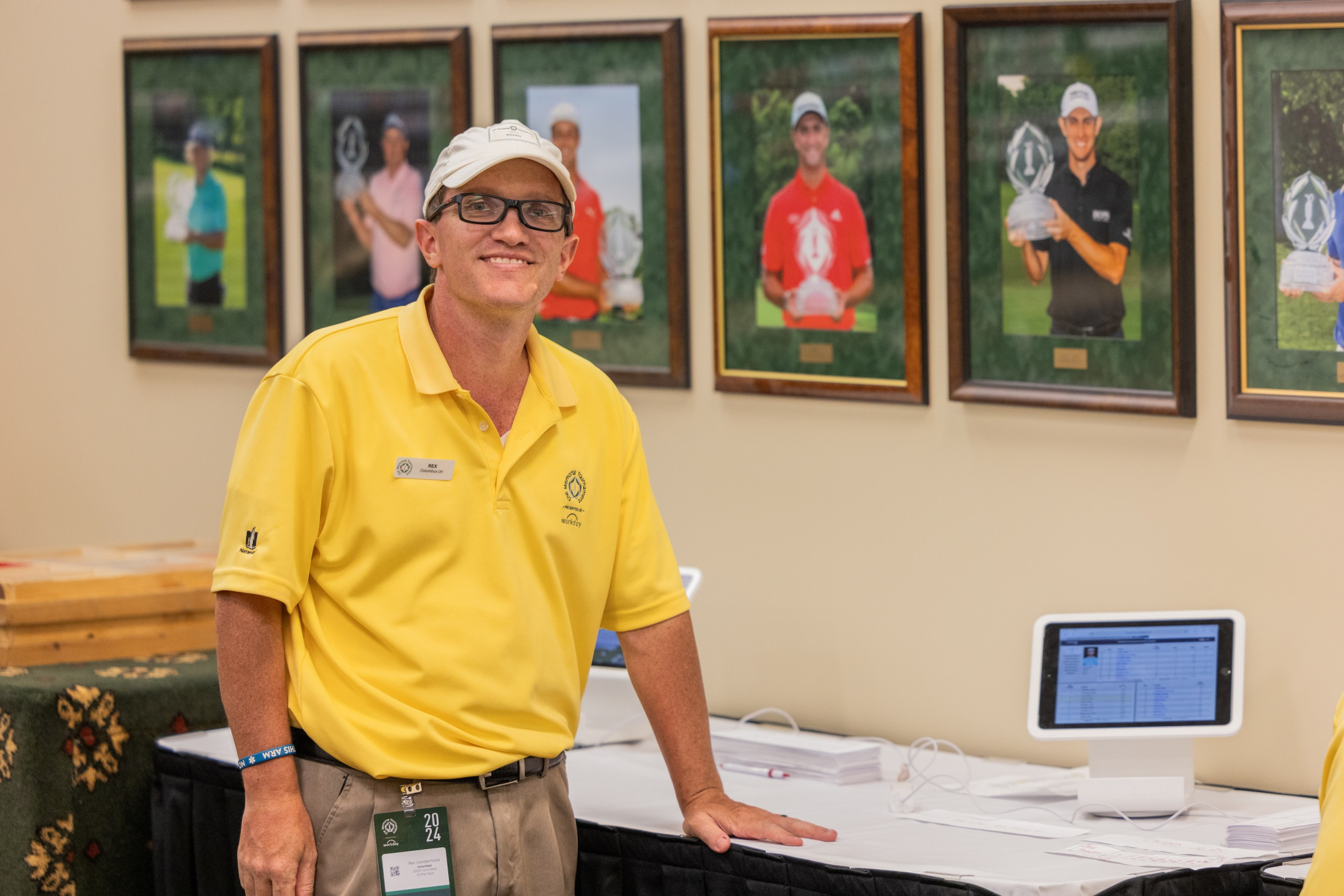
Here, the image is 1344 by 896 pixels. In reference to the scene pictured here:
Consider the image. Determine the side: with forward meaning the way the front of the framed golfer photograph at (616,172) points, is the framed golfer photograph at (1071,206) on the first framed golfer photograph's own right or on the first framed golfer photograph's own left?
on the first framed golfer photograph's own left

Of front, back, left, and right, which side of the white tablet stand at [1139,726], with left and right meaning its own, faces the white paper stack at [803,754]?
right

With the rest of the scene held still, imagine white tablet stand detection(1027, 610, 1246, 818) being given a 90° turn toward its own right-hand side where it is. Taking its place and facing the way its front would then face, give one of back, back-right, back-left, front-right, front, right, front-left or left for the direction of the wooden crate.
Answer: front

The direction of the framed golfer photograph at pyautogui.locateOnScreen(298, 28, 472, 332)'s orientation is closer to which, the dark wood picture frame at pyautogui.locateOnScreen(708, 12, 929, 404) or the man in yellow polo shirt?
the man in yellow polo shirt

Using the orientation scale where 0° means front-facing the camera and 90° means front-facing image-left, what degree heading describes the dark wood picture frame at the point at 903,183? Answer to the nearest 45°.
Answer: approximately 45°

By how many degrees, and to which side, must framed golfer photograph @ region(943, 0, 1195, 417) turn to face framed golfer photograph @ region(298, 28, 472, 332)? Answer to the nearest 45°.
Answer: approximately 45° to its right

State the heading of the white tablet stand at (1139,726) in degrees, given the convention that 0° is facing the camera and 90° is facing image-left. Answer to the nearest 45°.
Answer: approximately 0°

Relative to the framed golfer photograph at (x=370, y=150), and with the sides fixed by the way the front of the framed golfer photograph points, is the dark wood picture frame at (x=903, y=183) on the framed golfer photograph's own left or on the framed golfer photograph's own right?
on the framed golfer photograph's own left
